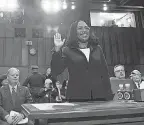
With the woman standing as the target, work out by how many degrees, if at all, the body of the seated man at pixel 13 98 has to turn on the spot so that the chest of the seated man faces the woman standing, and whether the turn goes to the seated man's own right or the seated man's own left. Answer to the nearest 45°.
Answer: approximately 45° to the seated man's own left

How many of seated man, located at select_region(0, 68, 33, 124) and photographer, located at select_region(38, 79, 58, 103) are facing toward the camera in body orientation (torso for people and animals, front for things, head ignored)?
2

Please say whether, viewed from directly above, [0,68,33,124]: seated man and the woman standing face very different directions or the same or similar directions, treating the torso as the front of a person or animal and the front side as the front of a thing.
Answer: same or similar directions

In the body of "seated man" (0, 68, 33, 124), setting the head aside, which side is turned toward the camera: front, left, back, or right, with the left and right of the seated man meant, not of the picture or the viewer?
front

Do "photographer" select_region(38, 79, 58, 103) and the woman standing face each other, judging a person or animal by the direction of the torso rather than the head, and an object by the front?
no

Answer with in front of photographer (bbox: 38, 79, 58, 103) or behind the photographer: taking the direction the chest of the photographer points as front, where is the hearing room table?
in front

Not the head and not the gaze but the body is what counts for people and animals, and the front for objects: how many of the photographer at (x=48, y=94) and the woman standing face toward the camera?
2

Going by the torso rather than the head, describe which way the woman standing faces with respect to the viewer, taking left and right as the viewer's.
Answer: facing the viewer

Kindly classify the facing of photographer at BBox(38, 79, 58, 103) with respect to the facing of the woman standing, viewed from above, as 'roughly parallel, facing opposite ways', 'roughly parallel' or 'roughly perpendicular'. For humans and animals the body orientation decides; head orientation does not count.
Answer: roughly parallel

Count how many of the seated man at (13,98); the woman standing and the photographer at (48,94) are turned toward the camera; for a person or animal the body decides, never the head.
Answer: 3

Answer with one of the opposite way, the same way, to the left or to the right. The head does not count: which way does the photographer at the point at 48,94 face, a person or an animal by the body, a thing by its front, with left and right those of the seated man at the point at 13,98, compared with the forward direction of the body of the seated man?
the same way

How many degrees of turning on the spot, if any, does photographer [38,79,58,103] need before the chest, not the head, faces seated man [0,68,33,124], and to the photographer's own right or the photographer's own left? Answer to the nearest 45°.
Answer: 0° — they already face them

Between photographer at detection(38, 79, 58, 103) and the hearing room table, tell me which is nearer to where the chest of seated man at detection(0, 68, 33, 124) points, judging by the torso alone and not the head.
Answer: the hearing room table
